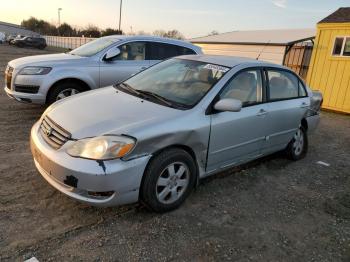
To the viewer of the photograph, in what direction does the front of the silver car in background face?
facing the viewer and to the left of the viewer

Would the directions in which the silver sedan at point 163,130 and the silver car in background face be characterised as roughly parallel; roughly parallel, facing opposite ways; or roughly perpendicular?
roughly parallel

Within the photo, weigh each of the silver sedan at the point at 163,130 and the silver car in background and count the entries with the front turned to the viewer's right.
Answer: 0

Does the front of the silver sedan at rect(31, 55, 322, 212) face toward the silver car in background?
no

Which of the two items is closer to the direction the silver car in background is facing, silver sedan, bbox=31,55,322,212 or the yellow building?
the silver sedan

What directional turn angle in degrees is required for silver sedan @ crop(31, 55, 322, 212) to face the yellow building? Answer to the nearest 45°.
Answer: approximately 180°

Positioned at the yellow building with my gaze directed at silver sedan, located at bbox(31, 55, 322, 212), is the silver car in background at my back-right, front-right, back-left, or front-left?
front-right

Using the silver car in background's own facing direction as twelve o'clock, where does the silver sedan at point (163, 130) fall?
The silver sedan is roughly at 10 o'clock from the silver car in background.

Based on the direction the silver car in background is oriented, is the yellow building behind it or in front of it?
behind
